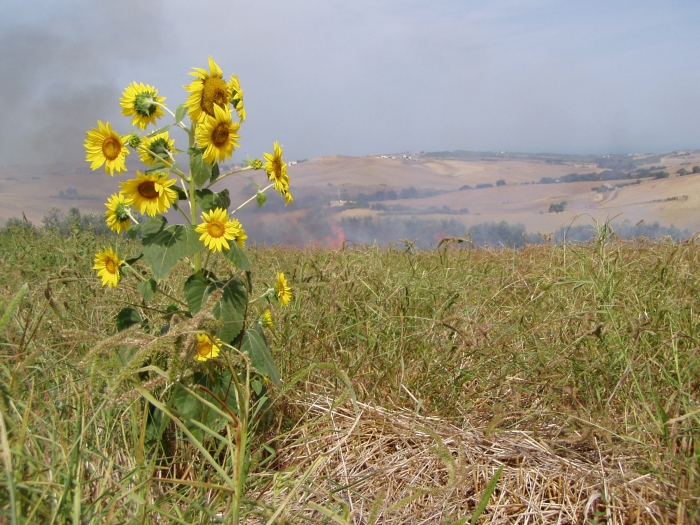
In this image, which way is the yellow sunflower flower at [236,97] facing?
to the viewer's right
